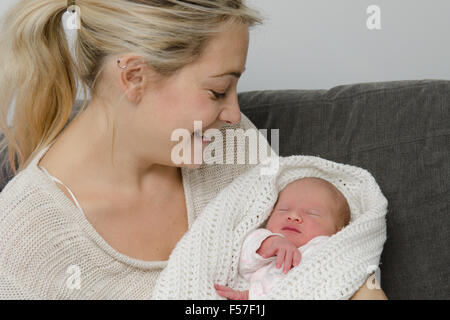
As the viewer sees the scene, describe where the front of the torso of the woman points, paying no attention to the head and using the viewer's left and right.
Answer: facing the viewer and to the right of the viewer

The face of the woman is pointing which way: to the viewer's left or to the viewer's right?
to the viewer's right

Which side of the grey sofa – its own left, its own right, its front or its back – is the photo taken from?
front
